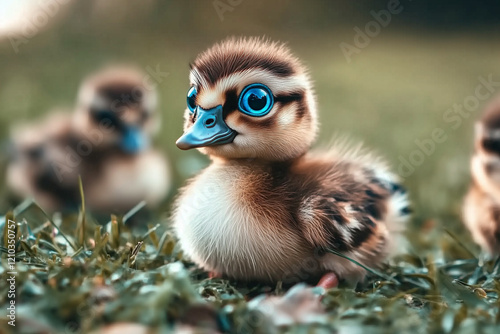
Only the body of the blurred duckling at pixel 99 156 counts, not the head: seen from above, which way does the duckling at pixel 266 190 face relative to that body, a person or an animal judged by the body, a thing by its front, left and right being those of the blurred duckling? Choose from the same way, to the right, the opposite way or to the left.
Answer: to the right

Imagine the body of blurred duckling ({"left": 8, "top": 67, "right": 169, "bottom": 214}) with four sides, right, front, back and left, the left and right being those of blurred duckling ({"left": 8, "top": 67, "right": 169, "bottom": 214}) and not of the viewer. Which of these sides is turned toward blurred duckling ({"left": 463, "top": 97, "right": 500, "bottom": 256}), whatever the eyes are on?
front

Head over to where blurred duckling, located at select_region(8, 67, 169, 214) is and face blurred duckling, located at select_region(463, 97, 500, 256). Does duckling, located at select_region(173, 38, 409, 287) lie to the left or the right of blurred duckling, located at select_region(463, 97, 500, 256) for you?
right

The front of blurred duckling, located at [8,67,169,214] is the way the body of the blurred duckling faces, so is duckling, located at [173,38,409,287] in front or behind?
in front

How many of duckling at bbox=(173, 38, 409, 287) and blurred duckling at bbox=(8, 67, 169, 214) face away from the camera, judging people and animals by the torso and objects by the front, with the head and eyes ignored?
0

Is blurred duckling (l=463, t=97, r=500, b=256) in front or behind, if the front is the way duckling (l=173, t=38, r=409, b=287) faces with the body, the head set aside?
behind

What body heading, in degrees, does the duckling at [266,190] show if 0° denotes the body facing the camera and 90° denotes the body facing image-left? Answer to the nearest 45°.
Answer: approximately 45°
